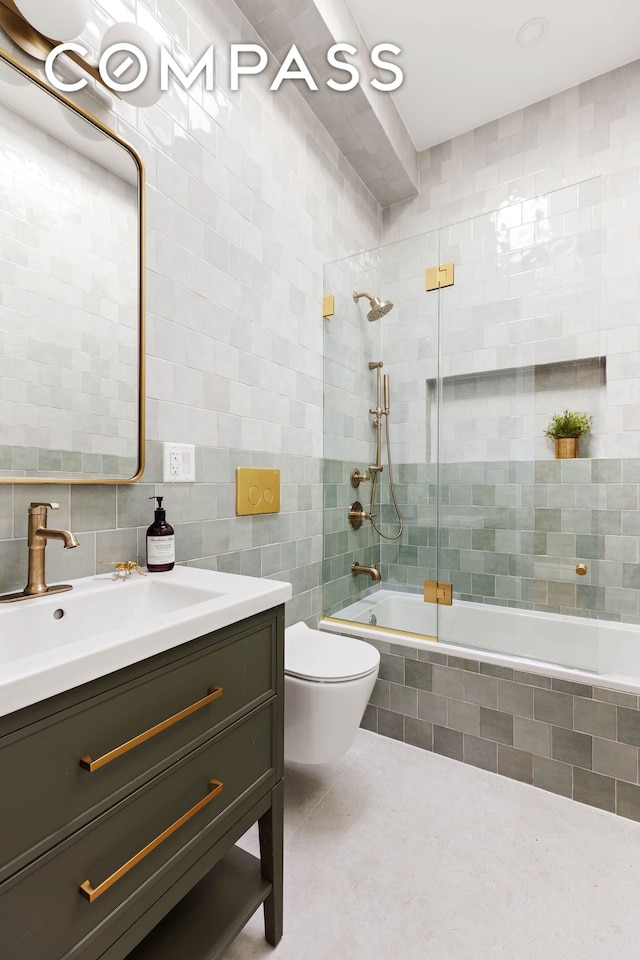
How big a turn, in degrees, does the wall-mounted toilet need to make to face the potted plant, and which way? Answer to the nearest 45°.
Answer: approximately 90° to its left

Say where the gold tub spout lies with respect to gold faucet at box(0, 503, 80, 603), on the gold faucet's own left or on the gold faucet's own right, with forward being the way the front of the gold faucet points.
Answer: on the gold faucet's own left

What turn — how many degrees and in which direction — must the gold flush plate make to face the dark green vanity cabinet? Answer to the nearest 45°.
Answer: approximately 45° to its right

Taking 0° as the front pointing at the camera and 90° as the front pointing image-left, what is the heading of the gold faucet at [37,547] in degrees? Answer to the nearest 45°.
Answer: approximately 315°

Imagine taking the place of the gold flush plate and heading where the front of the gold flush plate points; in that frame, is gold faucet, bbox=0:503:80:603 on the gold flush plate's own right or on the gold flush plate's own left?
on the gold flush plate's own right

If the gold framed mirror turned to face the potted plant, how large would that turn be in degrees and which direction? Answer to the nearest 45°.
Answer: approximately 45° to its left

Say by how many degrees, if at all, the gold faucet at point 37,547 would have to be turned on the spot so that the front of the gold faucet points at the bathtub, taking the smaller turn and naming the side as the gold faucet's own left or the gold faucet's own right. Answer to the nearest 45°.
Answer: approximately 45° to the gold faucet's own left
